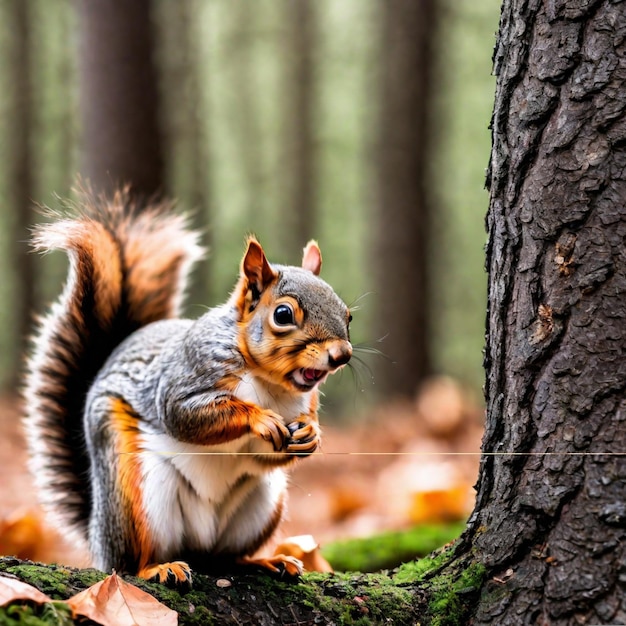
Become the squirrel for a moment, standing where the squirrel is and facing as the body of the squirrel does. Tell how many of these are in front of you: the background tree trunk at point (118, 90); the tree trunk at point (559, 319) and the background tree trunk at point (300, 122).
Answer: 1

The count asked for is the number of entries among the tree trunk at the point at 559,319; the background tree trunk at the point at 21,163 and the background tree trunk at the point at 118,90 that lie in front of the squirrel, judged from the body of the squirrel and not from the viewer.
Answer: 1

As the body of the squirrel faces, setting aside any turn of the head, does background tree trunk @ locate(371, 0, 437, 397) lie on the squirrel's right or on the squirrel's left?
on the squirrel's left

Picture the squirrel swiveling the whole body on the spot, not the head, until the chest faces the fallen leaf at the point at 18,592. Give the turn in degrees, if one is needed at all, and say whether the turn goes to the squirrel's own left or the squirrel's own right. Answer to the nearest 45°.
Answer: approximately 90° to the squirrel's own right

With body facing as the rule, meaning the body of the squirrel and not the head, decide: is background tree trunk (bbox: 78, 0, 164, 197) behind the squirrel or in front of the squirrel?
behind

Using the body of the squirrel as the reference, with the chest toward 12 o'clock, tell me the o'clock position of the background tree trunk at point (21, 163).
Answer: The background tree trunk is roughly at 7 o'clock from the squirrel.

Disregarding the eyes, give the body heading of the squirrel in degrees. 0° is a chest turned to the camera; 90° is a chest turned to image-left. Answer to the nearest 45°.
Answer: approximately 315°

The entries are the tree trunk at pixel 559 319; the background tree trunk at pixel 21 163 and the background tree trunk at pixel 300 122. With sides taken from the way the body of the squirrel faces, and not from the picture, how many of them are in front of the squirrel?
1
